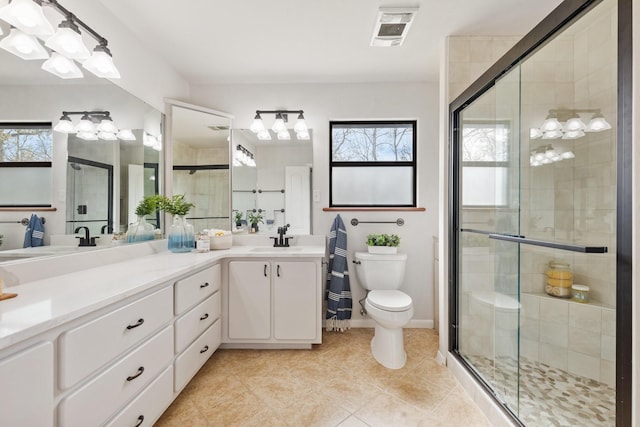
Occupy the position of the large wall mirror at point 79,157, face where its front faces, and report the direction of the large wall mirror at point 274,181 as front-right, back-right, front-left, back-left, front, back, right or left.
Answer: front-left

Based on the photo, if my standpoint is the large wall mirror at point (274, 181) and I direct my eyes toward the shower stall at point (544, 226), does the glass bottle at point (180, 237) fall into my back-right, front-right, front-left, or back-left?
back-right

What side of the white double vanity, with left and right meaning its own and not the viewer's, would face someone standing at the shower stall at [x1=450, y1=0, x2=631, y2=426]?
front

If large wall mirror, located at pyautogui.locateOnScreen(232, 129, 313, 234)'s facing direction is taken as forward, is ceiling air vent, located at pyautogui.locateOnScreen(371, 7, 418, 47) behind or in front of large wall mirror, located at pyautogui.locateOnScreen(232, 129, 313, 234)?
in front

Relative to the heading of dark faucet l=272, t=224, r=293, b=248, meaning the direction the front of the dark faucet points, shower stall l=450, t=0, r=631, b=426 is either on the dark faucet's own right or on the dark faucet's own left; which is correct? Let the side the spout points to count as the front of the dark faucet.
on the dark faucet's own left

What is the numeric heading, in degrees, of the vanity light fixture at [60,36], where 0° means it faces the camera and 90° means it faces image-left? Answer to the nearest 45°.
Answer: approximately 315°

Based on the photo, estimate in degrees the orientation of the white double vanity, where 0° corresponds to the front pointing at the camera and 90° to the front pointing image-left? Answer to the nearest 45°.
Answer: approximately 315°

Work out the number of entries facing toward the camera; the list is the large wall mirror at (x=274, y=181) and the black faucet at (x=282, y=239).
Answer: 2

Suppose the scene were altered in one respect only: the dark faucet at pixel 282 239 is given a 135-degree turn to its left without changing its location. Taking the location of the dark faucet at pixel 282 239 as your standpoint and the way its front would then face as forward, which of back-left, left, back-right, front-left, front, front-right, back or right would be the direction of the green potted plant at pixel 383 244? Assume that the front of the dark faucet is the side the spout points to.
front-right

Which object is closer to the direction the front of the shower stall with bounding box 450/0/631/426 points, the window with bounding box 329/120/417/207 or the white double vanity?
the white double vanity

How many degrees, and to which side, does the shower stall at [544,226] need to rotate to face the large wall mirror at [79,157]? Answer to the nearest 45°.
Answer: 0° — it already faces it

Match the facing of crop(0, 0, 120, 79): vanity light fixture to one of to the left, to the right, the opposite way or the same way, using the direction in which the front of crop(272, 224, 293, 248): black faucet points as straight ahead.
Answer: to the left

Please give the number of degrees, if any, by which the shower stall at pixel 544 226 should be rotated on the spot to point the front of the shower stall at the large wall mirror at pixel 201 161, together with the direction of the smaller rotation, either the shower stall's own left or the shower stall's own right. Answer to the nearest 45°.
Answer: approximately 45° to the shower stall's own right

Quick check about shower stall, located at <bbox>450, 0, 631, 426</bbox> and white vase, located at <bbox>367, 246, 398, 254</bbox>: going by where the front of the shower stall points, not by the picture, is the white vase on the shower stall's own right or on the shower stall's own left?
on the shower stall's own right
